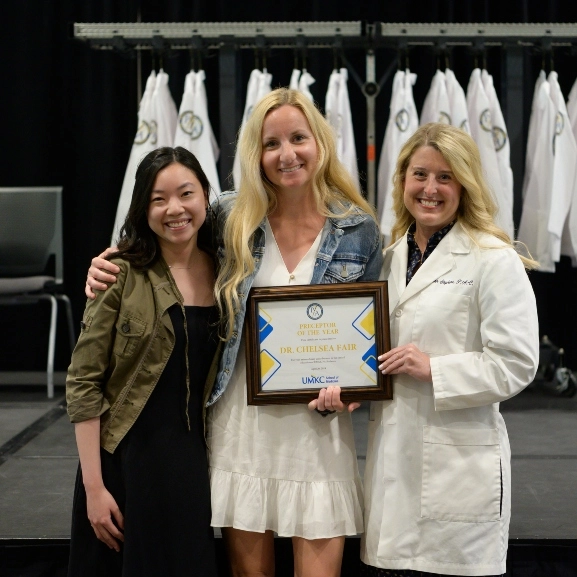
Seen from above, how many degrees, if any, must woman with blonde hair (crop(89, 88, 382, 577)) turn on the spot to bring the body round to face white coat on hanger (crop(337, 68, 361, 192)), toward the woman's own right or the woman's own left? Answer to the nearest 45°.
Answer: approximately 180°

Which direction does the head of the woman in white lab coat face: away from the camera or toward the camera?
toward the camera

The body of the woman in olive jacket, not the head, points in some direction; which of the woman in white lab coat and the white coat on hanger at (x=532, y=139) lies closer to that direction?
the woman in white lab coat

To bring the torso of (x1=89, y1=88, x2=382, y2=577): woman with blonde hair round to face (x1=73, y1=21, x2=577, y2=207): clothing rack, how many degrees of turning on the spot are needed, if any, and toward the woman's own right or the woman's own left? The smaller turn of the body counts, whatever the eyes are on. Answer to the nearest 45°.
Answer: approximately 180°

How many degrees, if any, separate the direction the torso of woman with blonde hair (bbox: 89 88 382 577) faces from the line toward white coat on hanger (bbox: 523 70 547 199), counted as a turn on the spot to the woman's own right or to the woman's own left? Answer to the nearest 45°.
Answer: approximately 135° to the woman's own left

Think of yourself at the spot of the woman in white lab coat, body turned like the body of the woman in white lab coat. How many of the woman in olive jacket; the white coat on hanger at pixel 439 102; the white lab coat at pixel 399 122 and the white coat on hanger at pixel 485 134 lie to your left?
0

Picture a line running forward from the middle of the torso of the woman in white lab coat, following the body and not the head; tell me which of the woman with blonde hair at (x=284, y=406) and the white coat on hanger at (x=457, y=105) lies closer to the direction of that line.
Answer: the woman with blonde hair

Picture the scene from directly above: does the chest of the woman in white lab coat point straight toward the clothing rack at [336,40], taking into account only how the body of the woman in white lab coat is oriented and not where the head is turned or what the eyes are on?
no

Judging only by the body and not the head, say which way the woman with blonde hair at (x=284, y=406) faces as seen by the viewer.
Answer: toward the camera

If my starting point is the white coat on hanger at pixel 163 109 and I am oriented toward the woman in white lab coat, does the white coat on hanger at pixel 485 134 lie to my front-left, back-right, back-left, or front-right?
front-left

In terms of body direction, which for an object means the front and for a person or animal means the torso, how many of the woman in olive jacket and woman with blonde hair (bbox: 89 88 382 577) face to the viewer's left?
0

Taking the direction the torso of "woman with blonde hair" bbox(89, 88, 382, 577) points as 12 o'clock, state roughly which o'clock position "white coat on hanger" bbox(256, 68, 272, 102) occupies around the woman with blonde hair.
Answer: The white coat on hanger is roughly at 6 o'clock from the woman with blonde hair.

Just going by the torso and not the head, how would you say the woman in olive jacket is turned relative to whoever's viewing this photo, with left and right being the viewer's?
facing the viewer and to the right of the viewer

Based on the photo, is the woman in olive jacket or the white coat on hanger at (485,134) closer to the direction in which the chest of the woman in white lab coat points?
the woman in olive jacket

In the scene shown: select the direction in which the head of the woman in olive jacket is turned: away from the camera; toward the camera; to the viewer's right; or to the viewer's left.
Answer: toward the camera

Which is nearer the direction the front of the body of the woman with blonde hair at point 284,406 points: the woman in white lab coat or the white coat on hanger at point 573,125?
the woman in white lab coat

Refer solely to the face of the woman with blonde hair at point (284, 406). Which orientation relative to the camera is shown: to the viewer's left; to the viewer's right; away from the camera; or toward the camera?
toward the camera
